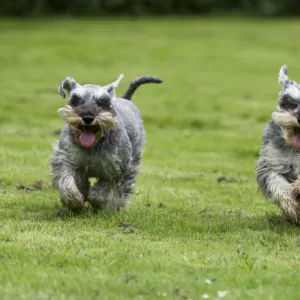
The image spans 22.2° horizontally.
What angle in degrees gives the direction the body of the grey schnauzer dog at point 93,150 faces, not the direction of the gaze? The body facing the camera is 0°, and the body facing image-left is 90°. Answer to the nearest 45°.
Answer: approximately 45°

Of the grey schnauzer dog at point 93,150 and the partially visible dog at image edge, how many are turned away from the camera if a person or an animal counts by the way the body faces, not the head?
0

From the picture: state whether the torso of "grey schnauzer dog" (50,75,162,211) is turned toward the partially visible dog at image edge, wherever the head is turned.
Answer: no

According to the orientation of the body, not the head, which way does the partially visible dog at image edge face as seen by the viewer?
toward the camera

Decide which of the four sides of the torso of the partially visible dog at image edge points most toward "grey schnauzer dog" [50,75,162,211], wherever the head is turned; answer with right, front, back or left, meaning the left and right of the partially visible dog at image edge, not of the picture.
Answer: right
